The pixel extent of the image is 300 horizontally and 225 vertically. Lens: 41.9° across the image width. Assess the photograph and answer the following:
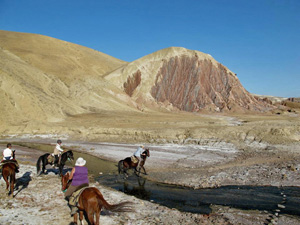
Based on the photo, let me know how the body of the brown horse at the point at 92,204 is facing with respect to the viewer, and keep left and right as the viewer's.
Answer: facing away from the viewer and to the left of the viewer

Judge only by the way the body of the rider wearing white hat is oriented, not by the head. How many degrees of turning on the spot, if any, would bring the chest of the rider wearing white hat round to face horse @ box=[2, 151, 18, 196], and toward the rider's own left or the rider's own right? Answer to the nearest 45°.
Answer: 0° — they already face it

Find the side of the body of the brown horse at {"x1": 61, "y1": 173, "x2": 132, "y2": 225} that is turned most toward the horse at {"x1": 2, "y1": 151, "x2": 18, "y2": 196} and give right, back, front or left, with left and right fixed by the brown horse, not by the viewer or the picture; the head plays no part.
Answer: front

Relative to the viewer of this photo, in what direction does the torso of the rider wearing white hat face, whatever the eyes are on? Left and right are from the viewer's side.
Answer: facing away from the viewer and to the left of the viewer

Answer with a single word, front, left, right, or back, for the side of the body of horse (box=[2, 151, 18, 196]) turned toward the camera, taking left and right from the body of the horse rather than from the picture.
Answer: back

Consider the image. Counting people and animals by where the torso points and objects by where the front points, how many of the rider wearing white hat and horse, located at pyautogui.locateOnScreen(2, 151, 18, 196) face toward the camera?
0

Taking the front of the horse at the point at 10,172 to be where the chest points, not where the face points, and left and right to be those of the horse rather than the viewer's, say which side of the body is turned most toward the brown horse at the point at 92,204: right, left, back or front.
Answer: back
